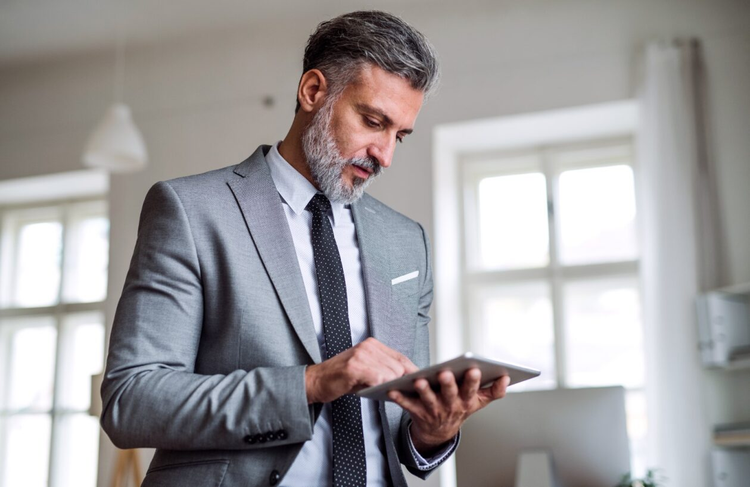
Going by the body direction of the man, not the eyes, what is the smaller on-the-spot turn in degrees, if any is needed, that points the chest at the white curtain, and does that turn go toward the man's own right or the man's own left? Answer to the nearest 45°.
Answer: approximately 90° to the man's own left

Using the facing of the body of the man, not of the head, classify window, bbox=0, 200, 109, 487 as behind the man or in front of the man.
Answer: behind

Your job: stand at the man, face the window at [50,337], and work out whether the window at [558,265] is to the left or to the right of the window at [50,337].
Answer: right

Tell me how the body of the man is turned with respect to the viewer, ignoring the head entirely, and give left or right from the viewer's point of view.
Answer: facing the viewer and to the right of the viewer

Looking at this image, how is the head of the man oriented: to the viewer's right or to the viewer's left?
to the viewer's right

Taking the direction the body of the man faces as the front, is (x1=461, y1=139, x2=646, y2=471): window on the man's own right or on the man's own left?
on the man's own left
